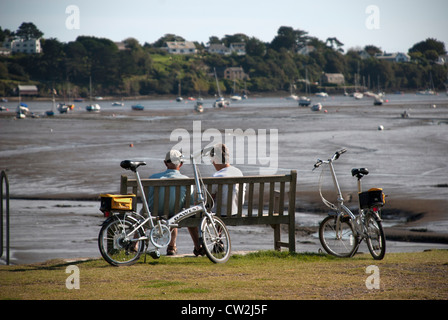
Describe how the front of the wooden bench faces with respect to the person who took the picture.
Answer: facing away from the viewer

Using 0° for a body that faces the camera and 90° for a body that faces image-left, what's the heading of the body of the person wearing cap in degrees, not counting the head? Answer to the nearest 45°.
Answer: approximately 180°
